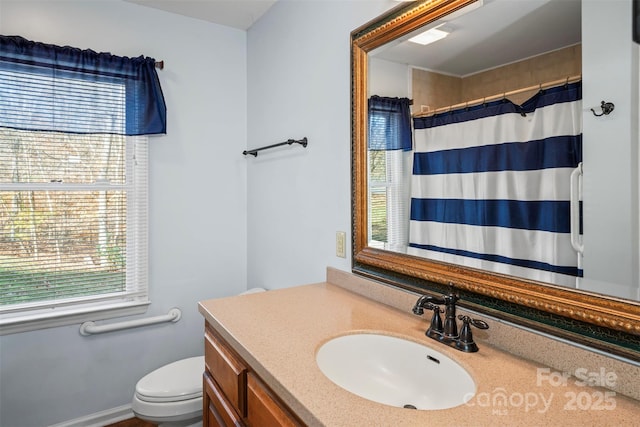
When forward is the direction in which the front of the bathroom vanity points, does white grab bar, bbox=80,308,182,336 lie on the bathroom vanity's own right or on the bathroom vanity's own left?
on the bathroom vanity's own right

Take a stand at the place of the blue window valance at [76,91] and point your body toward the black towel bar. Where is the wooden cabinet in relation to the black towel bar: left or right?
right

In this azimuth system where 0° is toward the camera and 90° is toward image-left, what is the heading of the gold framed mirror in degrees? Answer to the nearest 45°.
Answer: approximately 45°

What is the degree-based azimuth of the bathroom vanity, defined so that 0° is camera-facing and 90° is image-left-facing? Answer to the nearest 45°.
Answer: approximately 45°

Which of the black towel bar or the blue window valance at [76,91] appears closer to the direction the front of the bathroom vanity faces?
the blue window valance
